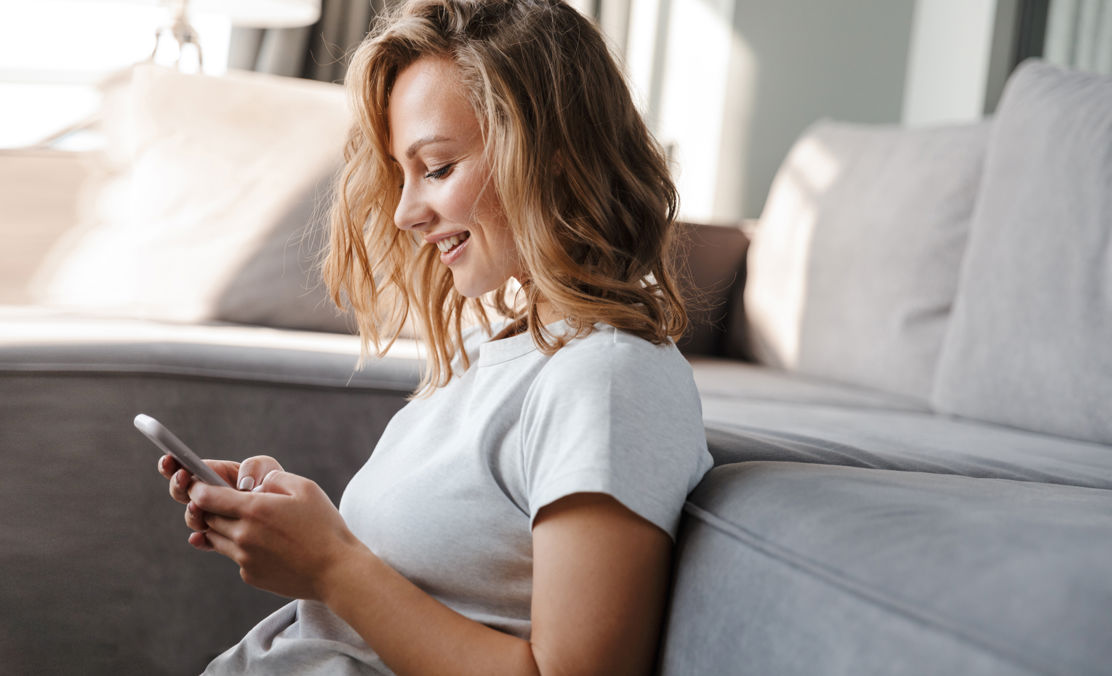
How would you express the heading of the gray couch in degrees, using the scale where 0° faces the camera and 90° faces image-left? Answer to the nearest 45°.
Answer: approximately 45°

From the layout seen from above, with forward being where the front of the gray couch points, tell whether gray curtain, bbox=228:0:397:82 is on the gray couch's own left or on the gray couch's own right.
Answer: on the gray couch's own right

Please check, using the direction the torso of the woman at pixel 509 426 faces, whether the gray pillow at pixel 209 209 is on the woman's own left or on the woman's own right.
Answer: on the woman's own right

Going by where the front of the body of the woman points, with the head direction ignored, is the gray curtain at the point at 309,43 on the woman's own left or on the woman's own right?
on the woman's own right

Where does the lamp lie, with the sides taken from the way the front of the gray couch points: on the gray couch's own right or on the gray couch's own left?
on the gray couch's own right

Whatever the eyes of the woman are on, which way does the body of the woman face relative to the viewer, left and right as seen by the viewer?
facing to the left of the viewer

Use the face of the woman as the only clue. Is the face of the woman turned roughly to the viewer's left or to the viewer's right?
to the viewer's left
